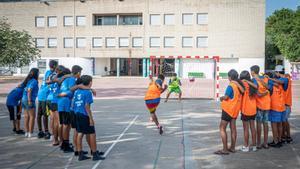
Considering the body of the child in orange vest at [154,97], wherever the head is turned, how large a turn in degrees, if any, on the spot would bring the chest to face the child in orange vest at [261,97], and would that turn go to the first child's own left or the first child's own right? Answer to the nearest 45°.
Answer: approximately 90° to the first child's own right

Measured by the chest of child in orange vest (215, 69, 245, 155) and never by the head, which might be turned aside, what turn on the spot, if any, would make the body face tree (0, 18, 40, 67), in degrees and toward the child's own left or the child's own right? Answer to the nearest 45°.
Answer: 0° — they already face it

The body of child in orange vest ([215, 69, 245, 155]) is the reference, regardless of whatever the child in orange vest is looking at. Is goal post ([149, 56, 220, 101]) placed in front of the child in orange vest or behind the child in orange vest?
in front

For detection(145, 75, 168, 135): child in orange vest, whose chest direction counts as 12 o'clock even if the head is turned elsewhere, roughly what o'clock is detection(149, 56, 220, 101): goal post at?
The goal post is roughly at 11 o'clock from the child in orange vest.

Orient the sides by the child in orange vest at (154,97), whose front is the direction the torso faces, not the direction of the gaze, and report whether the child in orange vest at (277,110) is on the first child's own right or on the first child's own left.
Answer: on the first child's own right

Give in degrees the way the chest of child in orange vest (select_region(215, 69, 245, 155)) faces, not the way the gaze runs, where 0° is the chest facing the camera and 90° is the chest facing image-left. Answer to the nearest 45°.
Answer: approximately 135°

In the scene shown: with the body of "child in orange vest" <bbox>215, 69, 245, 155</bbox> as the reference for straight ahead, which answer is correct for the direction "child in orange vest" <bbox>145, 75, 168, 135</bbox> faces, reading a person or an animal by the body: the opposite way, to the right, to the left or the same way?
to the right

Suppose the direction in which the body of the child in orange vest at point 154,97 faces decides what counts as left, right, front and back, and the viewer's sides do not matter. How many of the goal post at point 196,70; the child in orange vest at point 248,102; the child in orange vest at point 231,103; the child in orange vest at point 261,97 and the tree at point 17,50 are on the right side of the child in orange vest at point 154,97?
3

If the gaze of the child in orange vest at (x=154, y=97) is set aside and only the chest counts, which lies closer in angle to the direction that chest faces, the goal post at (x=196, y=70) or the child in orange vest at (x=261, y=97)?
the goal post

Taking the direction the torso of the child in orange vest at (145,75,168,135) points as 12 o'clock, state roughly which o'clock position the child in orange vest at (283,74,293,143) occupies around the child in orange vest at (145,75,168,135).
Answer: the child in orange vest at (283,74,293,143) is roughly at 2 o'clock from the child in orange vest at (145,75,168,135).

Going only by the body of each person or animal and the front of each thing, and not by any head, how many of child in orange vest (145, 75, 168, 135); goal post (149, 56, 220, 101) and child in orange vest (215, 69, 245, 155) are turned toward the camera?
1

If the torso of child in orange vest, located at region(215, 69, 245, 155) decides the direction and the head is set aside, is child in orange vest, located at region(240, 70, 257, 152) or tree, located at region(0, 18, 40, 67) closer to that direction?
the tree

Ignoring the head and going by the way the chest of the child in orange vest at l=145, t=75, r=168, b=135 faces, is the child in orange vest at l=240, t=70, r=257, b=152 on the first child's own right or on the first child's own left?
on the first child's own right

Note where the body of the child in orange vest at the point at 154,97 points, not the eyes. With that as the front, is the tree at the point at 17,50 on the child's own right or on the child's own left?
on the child's own left
